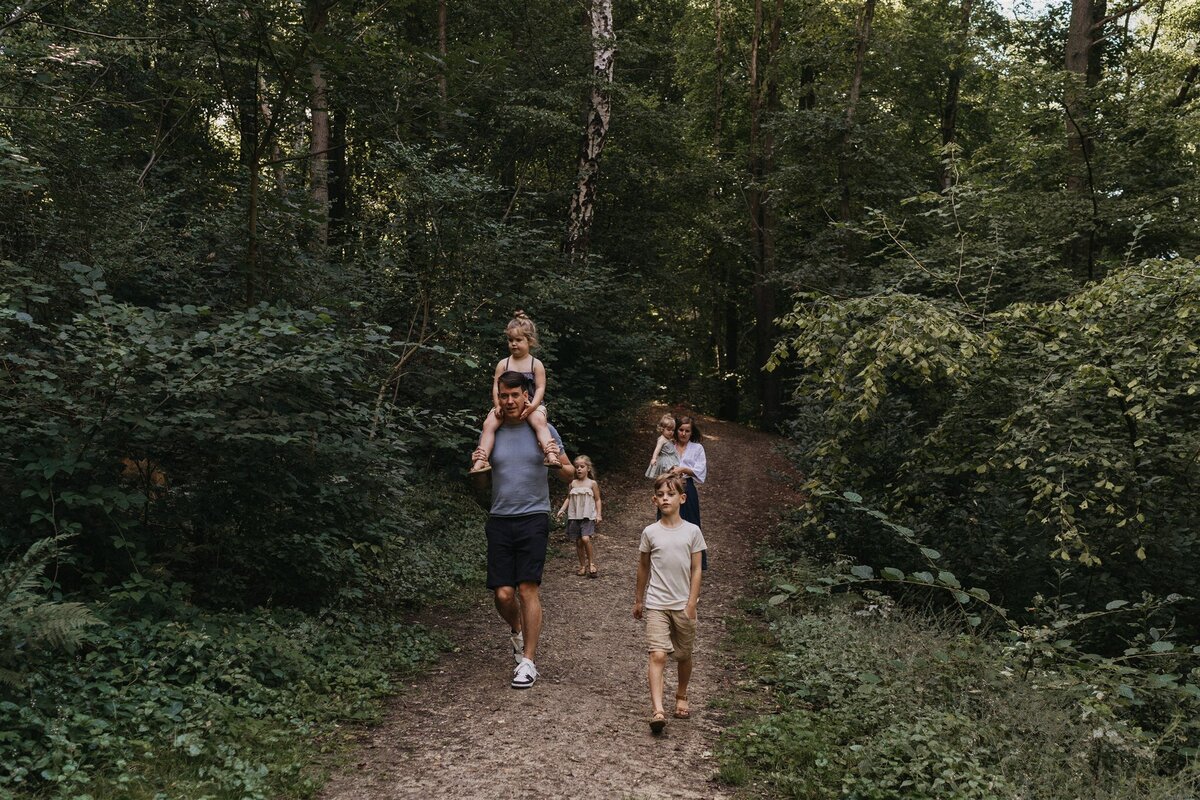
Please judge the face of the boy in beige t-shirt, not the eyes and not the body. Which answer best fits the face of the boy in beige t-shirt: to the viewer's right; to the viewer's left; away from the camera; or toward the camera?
toward the camera

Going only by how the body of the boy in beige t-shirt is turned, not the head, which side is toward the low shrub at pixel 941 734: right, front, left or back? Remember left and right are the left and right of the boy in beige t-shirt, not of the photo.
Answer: left

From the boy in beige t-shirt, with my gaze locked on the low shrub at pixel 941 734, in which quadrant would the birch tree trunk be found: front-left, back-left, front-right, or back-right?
back-left

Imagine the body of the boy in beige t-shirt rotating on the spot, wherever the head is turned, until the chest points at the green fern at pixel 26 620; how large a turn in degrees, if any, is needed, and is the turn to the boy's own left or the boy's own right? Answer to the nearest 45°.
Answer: approximately 45° to the boy's own right

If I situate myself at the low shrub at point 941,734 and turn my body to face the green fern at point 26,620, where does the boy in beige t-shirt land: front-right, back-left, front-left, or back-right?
front-right

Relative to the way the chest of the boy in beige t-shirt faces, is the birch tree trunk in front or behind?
behind

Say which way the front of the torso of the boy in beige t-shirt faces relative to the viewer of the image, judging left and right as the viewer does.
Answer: facing the viewer
